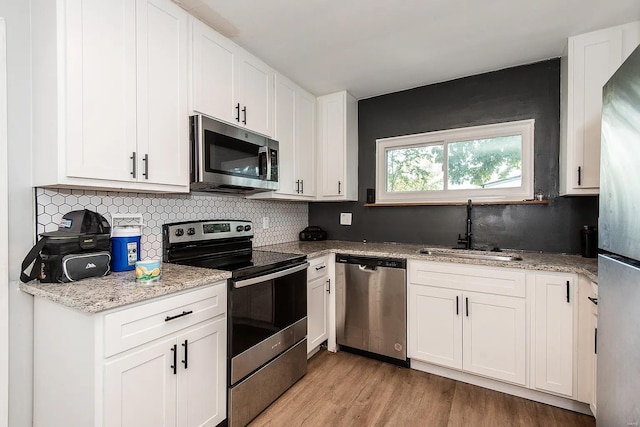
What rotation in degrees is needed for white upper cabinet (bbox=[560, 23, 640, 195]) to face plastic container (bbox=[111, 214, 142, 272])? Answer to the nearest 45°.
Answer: approximately 45° to its right

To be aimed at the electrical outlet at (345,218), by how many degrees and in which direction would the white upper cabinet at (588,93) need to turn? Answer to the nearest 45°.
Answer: approximately 90° to its right

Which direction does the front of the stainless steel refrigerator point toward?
to the viewer's left

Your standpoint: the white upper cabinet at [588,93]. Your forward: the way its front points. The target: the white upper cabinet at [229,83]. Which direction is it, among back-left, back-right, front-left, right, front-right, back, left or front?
front-right

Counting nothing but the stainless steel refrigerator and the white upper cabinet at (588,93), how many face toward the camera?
1
